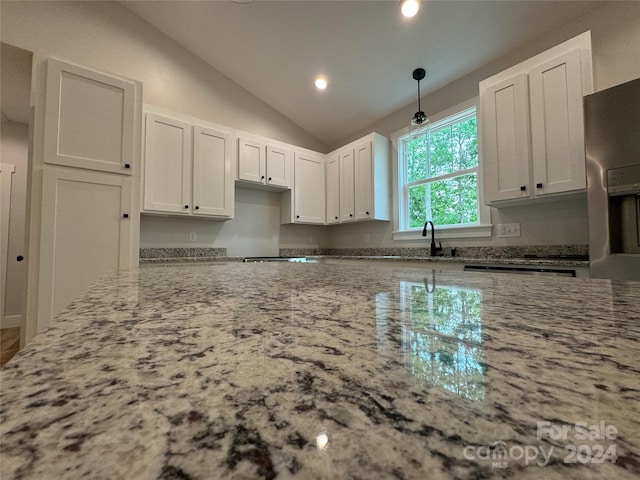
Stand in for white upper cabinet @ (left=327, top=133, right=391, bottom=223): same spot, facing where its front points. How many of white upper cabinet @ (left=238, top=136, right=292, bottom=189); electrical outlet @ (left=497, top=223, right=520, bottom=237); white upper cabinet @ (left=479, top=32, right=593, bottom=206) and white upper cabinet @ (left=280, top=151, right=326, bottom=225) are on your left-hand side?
2

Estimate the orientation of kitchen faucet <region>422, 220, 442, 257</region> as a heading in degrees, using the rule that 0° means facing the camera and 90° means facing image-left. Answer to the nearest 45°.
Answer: approximately 45°

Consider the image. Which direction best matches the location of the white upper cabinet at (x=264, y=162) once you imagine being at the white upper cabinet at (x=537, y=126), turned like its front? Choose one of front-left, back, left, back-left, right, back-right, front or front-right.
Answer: front-right

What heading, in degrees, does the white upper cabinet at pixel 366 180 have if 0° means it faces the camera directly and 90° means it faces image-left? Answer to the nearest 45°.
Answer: approximately 45°

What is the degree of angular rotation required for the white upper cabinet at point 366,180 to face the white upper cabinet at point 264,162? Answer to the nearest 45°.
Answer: approximately 45° to its right

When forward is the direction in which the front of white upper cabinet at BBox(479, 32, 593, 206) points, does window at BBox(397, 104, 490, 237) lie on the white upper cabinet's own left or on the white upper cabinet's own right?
on the white upper cabinet's own right

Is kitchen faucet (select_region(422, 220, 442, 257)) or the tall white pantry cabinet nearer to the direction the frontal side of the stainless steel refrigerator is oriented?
the tall white pantry cabinet

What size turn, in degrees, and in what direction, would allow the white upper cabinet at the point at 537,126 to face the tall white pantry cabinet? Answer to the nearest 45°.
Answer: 0° — it already faces it
